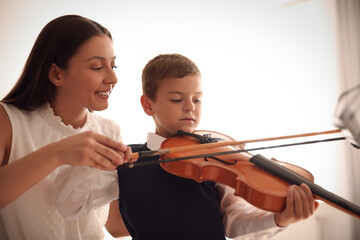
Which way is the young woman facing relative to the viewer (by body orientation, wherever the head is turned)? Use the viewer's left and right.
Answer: facing the viewer and to the right of the viewer

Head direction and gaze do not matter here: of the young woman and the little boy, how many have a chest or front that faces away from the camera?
0

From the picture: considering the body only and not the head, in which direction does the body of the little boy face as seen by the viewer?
toward the camera
